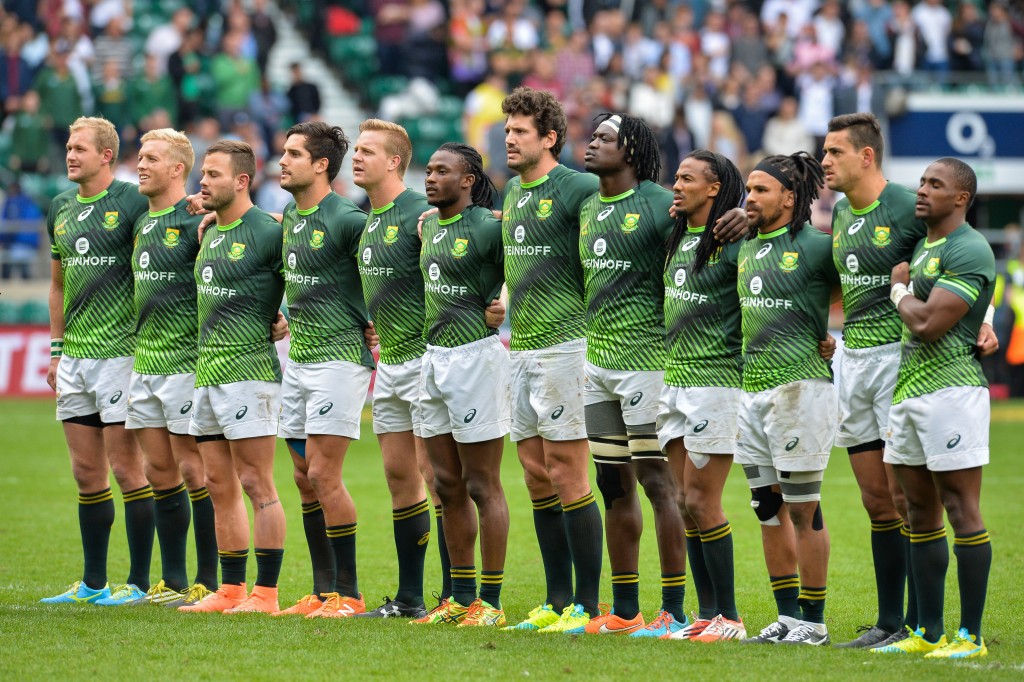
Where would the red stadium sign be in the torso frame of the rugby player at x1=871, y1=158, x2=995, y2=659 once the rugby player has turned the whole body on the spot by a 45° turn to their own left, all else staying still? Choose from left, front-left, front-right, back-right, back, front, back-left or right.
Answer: back-right

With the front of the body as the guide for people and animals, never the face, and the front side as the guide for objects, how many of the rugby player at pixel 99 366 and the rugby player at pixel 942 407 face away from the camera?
0

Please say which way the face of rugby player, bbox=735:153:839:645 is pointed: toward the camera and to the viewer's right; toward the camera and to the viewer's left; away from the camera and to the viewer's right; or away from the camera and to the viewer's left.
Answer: toward the camera and to the viewer's left

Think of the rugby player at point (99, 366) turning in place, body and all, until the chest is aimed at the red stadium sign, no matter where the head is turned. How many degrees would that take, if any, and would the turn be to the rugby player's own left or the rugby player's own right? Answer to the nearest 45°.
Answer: approximately 135° to the rugby player's own right

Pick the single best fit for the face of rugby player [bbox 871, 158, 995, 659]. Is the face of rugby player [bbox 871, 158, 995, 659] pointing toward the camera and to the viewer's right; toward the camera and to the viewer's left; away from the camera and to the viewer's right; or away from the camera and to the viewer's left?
toward the camera and to the viewer's left

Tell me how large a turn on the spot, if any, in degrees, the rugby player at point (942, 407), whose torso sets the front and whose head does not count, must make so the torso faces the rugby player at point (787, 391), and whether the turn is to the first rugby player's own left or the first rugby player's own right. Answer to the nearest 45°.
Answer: approximately 45° to the first rugby player's own right

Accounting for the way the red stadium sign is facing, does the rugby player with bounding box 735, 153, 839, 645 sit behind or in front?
in front

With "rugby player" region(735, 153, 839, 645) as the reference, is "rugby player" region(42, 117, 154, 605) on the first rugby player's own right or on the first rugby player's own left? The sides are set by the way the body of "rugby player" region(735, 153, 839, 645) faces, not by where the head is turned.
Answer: on the first rugby player's own right

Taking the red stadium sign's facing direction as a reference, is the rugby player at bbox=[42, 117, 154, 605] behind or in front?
in front

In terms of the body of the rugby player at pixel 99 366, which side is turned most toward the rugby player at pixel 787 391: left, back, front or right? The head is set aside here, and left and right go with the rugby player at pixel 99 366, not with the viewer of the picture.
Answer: left

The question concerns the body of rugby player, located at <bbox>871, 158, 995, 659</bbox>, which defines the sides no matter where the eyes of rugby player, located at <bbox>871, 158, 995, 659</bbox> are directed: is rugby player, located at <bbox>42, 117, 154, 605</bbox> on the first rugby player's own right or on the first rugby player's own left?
on the first rugby player's own right
